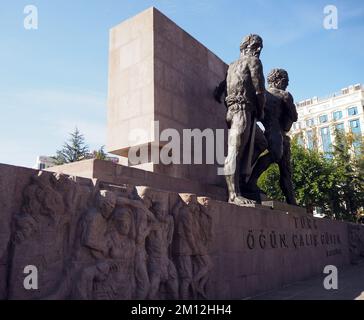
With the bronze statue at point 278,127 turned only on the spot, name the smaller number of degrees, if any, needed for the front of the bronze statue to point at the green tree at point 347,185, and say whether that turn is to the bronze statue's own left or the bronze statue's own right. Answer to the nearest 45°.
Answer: approximately 135° to the bronze statue's own left

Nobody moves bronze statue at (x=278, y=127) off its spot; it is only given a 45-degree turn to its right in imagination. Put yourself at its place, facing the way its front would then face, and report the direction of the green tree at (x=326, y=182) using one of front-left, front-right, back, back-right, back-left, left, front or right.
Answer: back

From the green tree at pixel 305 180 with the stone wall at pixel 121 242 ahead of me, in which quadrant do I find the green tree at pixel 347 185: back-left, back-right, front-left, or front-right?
back-left

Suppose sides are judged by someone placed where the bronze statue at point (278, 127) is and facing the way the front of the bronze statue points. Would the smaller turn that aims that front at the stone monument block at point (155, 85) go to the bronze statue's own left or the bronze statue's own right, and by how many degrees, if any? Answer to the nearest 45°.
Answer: approximately 90° to the bronze statue's own right

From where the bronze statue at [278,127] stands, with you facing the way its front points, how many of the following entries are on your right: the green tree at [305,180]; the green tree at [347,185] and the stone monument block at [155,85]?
1
